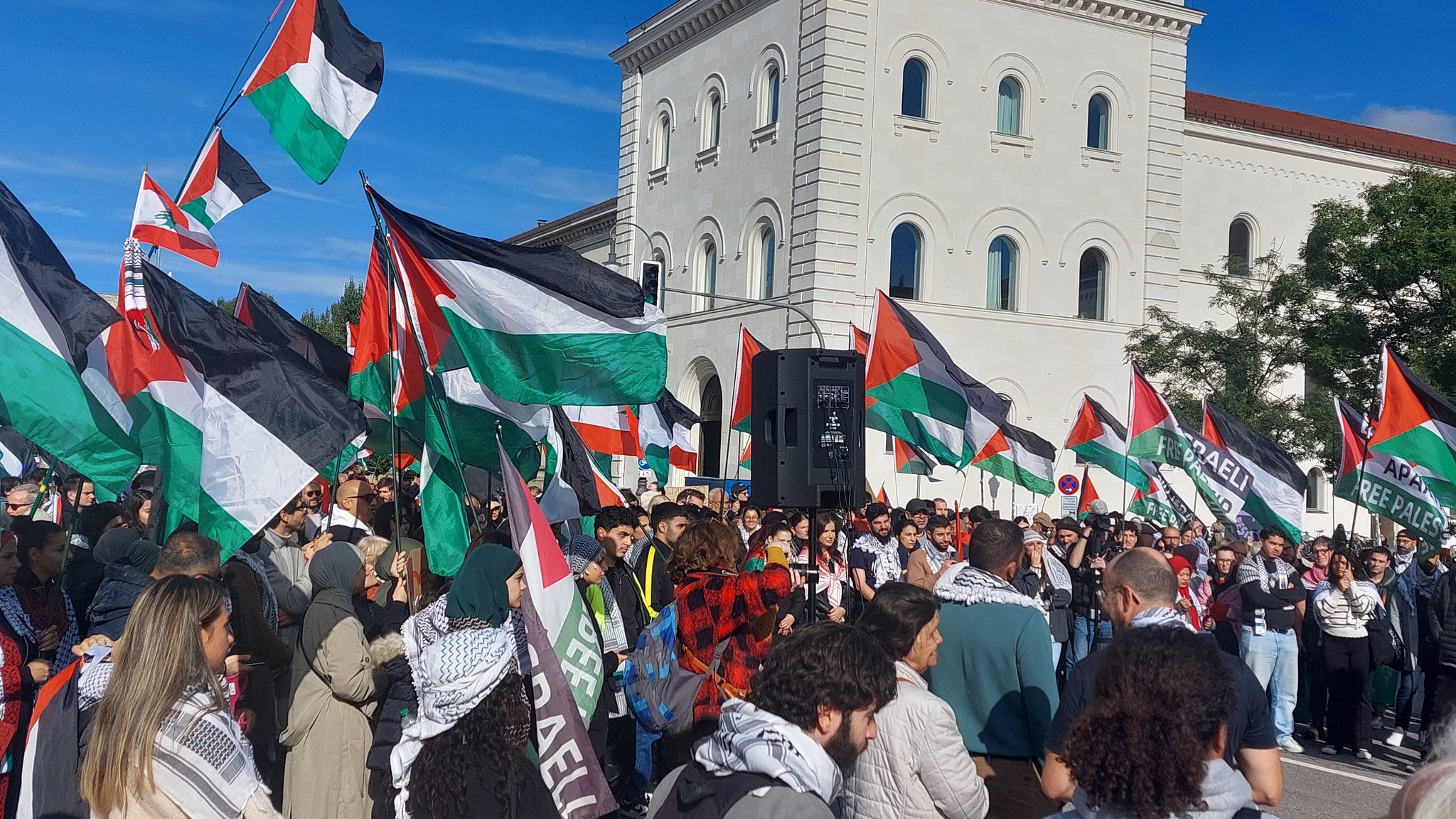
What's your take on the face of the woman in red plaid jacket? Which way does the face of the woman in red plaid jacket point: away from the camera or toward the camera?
away from the camera

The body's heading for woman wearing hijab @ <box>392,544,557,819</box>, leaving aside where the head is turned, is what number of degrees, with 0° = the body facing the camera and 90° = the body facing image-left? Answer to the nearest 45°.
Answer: approximately 225°

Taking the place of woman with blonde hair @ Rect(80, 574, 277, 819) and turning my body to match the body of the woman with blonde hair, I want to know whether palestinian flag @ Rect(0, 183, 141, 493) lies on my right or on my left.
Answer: on my left

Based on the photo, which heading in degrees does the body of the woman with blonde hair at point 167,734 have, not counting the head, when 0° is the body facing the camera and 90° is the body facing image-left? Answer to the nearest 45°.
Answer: approximately 225°

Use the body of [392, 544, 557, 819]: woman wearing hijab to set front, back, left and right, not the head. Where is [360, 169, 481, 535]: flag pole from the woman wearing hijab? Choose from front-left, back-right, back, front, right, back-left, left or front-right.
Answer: front-left

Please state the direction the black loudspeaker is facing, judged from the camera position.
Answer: facing away from the viewer and to the left of the viewer

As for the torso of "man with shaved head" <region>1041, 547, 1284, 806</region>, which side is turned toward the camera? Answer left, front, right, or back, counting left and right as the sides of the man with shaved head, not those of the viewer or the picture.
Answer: back

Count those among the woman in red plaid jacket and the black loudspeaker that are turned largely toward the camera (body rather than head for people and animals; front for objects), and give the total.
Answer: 0

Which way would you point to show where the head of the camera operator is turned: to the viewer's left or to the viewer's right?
to the viewer's left

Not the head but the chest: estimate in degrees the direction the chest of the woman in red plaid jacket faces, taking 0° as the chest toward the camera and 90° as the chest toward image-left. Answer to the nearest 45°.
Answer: approximately 225°

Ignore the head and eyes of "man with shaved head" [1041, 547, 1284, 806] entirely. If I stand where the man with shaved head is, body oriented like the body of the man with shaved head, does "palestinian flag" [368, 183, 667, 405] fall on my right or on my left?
on my left

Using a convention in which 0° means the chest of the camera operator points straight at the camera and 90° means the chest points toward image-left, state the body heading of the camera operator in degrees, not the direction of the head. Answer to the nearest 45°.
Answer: approximately 0°

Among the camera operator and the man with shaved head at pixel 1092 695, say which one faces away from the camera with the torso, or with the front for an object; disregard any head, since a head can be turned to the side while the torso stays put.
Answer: the man with shaved head

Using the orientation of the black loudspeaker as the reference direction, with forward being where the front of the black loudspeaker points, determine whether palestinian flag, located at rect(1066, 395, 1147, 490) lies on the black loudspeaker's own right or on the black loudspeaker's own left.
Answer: on the black loudspeaker's own right
